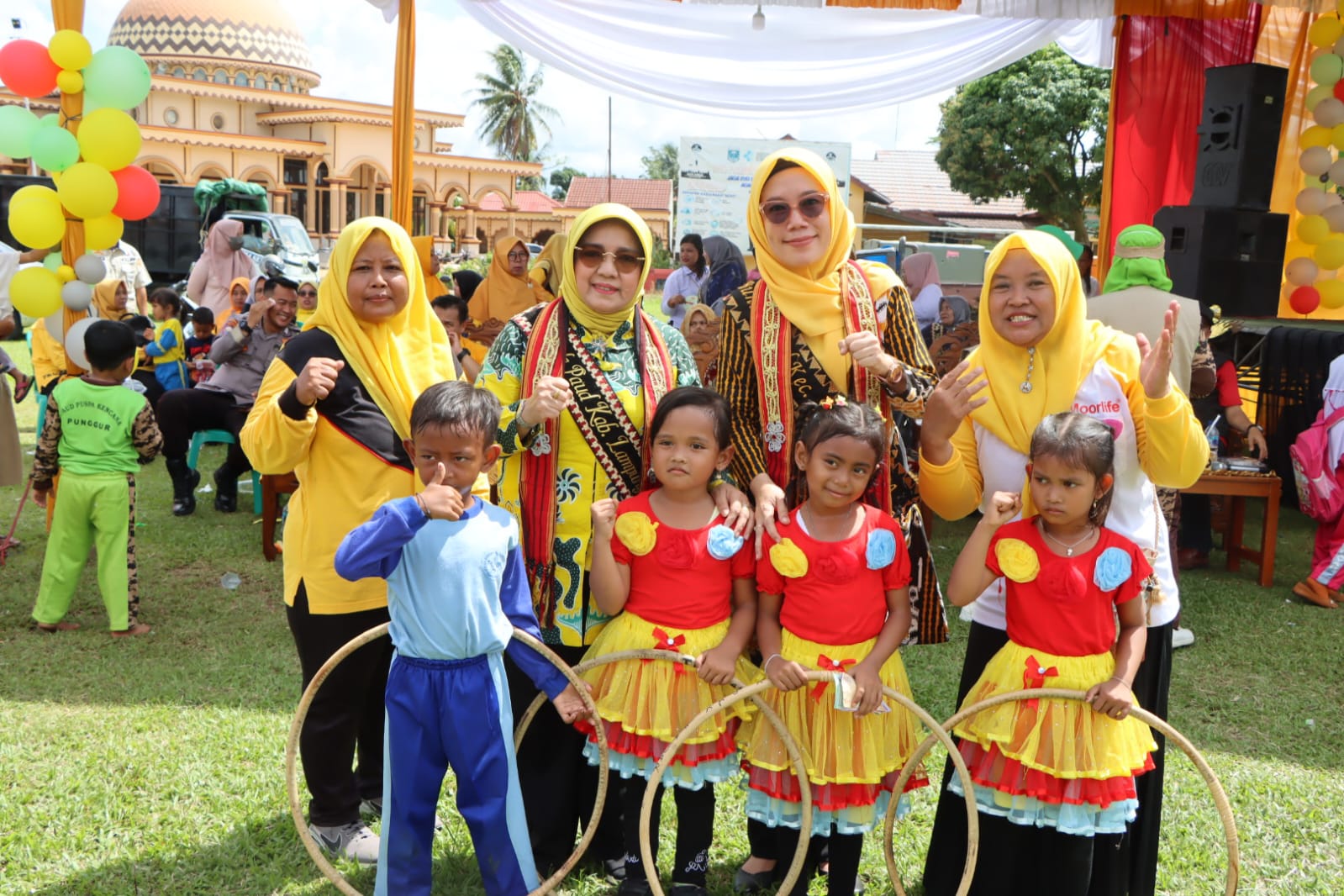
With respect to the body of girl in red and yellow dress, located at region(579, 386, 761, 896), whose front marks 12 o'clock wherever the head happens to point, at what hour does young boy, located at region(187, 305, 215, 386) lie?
The young boy is roughly at 5 o'clock from the girl in red and yellow dress.

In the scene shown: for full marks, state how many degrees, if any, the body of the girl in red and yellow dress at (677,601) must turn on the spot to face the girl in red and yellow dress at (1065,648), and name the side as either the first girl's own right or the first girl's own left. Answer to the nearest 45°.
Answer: approximately 90° to the first girl's own left

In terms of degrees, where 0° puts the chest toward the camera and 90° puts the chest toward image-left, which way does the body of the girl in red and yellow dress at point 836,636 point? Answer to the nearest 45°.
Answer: approximately 0°

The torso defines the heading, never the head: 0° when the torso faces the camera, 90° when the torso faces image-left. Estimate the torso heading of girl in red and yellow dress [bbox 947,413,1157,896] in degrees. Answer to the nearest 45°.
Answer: approximately 0°

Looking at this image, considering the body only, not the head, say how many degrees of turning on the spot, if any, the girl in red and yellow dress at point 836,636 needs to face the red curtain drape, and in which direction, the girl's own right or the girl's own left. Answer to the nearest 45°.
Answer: approximately 180°

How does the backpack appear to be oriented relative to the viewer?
to the viewer's left

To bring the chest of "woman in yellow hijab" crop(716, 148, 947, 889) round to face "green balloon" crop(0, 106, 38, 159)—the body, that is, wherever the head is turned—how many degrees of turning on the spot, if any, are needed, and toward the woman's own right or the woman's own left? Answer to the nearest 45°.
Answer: approximately 135° to the woman's own right

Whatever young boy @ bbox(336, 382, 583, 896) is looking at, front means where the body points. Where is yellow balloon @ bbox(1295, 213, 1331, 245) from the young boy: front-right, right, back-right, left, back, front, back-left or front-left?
back-left
